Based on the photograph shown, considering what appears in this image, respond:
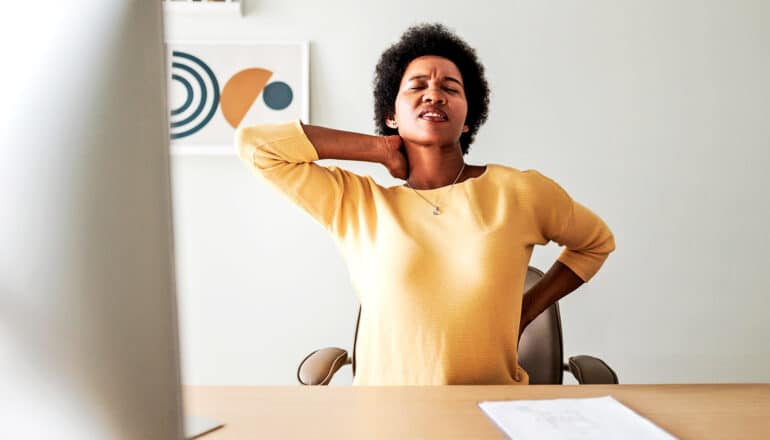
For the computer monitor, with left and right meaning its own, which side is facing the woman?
front

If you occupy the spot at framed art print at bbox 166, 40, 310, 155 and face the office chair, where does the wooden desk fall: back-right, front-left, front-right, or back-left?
front-right

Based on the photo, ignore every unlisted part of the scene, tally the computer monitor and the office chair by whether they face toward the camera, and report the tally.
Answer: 1

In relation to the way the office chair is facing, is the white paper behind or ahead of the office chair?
ahead

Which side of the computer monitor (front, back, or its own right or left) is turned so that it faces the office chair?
front

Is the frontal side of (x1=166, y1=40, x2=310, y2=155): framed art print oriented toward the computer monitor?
yes

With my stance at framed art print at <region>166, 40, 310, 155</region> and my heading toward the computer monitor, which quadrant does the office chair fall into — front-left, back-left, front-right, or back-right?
front-left

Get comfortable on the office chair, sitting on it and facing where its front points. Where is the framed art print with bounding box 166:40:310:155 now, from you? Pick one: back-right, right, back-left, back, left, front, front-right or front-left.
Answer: back-right

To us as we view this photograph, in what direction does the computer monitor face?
facing away from the viewer and to the right of the viewer

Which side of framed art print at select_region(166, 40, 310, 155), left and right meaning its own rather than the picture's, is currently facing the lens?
front

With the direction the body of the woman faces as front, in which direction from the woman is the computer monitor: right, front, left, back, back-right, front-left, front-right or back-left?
front
